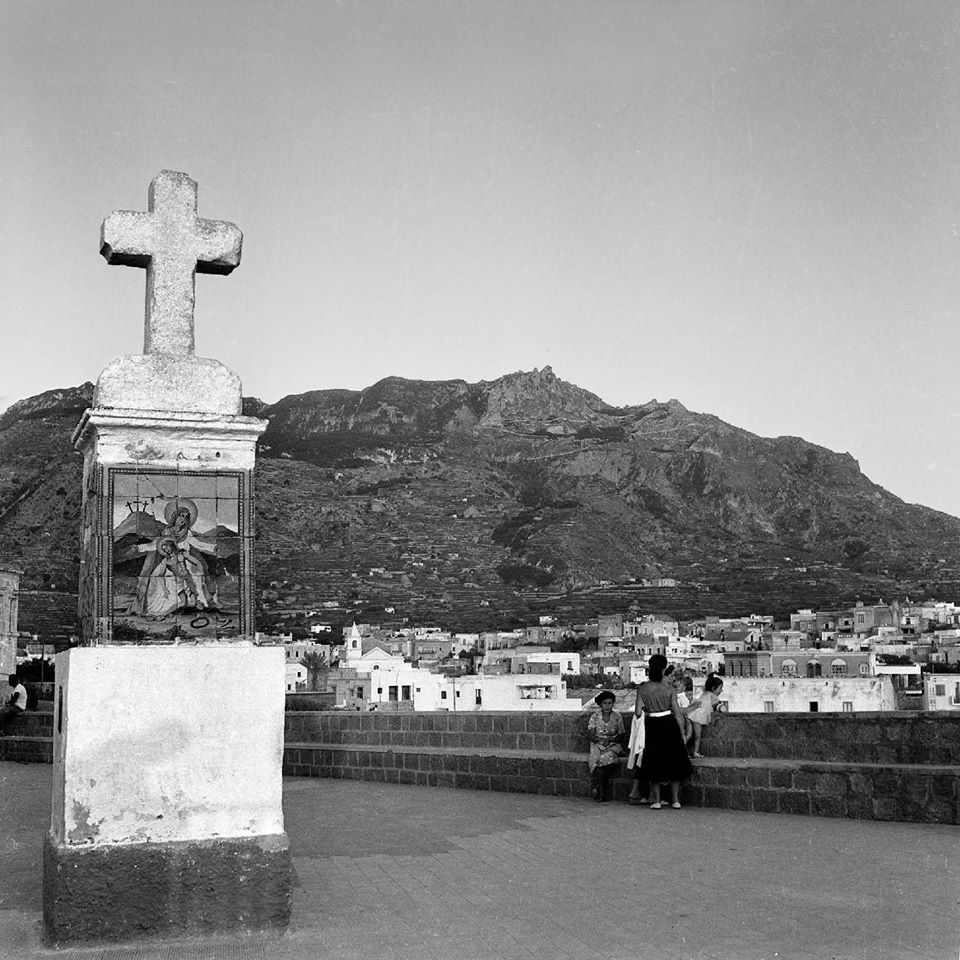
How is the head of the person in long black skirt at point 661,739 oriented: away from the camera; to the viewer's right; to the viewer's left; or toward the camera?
away from the camera

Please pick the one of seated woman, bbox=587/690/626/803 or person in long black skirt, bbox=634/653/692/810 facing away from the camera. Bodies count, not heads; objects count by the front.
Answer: the person in long black skirt

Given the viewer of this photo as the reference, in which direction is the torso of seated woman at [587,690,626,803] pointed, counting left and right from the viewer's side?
facing the viewer

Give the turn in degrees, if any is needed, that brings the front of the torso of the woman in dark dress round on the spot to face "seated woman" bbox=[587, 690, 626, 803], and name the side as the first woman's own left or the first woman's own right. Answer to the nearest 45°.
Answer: approximately 45° to the first woman's own left

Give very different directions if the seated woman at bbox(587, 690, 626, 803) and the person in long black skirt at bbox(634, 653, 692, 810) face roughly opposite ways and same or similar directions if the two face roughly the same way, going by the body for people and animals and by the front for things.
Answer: very different directions

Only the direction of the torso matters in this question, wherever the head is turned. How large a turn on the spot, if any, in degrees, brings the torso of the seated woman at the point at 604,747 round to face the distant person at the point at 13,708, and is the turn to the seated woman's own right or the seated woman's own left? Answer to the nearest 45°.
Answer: approximately 135° to the seated woman's own right

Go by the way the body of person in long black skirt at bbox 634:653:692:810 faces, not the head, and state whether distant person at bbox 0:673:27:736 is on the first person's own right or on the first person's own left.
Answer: on the first person's own left

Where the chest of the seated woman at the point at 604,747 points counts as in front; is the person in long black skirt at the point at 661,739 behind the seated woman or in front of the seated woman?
in front

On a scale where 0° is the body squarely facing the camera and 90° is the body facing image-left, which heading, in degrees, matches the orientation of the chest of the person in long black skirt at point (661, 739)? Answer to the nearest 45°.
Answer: approximately 180°

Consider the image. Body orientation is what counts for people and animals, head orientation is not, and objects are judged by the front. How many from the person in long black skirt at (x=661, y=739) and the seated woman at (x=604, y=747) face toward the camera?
1

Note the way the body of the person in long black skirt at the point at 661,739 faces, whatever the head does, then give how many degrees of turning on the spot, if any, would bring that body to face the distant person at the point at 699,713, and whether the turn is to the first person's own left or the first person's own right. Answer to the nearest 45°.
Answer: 0° — they already face them

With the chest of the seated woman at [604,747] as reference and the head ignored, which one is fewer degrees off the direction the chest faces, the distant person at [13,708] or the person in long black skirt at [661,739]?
the person in long black skirt

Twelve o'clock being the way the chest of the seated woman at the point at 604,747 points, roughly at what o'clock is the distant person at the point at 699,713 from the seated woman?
The distant person is roughly at 9 o'clock from the seated woman.
